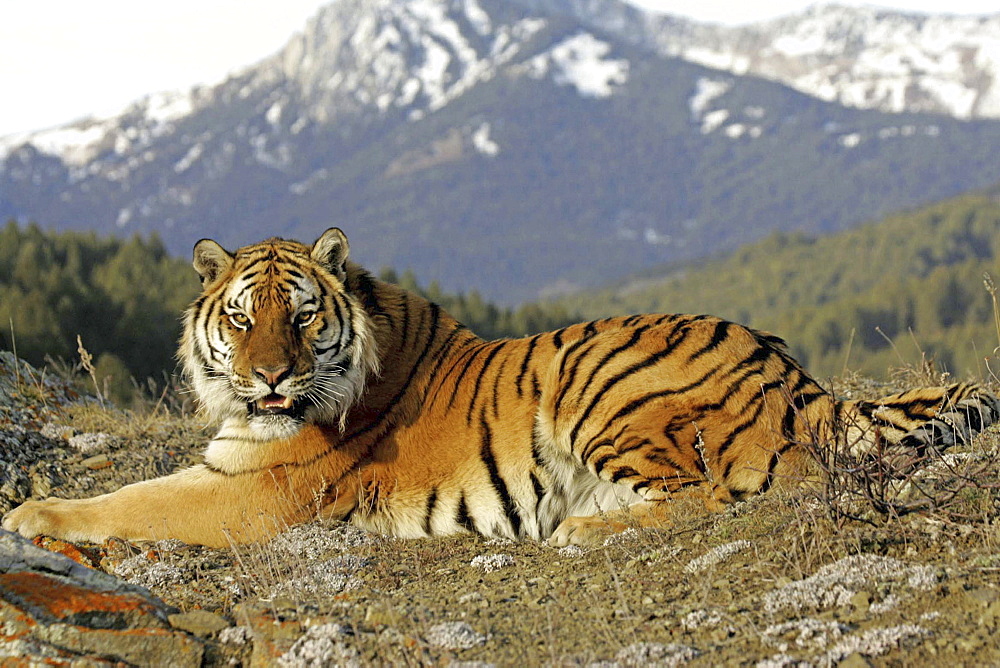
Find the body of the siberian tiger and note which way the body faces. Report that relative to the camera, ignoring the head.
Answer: to the viewer's left

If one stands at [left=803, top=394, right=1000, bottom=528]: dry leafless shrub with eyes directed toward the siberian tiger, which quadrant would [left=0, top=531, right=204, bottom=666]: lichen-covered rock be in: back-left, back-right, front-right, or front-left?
front-left

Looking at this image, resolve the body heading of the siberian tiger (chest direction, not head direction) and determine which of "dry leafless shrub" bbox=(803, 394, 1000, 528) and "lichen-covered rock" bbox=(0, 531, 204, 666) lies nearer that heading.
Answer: the lichen-covered rock

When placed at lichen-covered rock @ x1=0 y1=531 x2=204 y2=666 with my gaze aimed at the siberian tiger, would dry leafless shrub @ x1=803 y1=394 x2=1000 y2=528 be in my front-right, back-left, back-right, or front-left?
front-right

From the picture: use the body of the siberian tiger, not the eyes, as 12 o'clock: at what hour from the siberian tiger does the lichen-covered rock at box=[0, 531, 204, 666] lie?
The lichen-covered rock is roughly at 10 o'clock from the siberian tiger.

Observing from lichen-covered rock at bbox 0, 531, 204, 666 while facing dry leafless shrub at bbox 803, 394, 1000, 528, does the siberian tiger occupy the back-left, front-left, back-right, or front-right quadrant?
front-left
